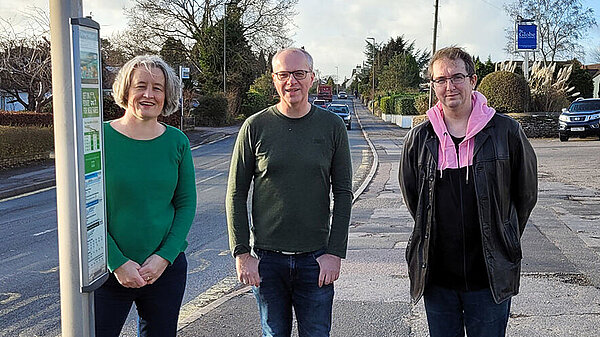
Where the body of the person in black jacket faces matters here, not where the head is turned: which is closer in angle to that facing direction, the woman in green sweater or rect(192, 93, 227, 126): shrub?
the woman in green sweater

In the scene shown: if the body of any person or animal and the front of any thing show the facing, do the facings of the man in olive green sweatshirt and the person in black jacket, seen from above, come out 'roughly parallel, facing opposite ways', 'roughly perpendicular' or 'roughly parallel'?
roughly parallel

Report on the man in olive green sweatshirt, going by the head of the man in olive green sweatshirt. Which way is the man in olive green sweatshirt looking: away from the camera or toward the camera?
toward the camera

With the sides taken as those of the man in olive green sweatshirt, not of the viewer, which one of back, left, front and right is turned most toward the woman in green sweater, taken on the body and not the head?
right

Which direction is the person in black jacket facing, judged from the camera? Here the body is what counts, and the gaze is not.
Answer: toward the camera

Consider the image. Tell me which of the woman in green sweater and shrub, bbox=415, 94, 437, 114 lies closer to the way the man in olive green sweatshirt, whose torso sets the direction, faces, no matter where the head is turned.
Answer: the woman in green sweater

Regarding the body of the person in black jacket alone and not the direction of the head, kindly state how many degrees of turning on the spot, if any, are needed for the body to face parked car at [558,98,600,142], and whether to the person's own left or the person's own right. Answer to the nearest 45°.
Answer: approximately 180°

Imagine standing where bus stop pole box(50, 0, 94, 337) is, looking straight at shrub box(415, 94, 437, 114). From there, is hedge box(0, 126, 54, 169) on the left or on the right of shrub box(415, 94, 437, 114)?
left

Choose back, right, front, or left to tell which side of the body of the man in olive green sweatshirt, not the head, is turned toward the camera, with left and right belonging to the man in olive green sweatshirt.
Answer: front

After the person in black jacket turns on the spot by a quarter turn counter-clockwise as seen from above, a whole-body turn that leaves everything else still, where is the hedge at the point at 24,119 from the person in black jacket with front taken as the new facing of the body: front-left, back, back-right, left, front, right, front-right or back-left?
back-left

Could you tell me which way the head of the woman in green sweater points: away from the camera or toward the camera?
toward the camera

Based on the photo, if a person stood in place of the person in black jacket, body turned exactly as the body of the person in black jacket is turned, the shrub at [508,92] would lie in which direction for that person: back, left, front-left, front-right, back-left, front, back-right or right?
back

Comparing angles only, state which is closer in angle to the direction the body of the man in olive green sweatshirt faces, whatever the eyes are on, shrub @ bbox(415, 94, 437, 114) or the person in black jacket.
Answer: the person in black jacket

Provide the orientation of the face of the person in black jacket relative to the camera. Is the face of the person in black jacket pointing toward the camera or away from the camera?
toward the camera

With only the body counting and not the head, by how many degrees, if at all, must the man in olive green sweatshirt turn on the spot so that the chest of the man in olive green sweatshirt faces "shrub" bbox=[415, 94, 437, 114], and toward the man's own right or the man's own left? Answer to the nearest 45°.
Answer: approximately 180°

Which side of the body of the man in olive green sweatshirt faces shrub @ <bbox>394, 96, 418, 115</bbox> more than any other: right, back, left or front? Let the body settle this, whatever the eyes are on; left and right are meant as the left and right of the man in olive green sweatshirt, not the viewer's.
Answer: back

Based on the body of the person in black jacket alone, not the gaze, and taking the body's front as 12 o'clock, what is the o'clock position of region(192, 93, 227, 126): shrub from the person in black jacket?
The shrub is roughly at 5 o'clock from the person in black jacket.
